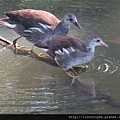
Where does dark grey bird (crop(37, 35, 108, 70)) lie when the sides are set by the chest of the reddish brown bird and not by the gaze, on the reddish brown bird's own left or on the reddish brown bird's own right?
on the reddish brown bird's own right

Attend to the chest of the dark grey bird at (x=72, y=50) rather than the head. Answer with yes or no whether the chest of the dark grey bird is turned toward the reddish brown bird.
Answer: no

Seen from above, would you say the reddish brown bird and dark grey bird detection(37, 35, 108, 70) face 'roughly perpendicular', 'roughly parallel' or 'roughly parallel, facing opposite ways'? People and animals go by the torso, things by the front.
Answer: roughly parallel

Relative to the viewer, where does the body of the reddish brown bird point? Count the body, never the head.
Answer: to the viewer's right

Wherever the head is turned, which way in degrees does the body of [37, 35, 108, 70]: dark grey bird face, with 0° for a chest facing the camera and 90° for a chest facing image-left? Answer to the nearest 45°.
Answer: approximately 270°

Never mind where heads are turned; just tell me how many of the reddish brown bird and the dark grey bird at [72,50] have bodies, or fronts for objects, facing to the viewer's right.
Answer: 2
